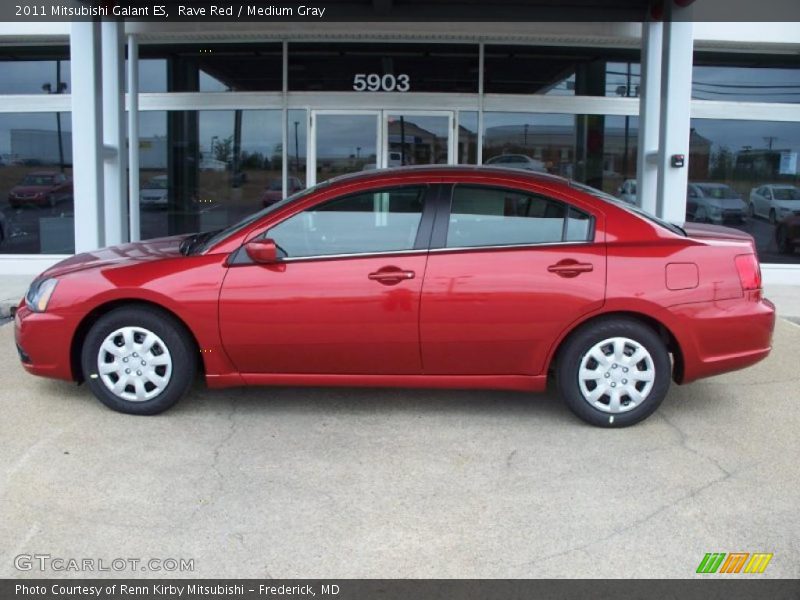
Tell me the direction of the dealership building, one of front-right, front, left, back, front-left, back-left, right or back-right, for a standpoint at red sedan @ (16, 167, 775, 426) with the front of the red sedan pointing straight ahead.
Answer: right

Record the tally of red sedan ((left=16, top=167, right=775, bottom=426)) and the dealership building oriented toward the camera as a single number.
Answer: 1

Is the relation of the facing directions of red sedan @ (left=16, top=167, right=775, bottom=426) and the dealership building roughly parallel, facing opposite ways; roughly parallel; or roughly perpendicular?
roughly perpendicular

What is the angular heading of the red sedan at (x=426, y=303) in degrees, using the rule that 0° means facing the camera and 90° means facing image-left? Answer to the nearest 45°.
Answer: approximately 90°

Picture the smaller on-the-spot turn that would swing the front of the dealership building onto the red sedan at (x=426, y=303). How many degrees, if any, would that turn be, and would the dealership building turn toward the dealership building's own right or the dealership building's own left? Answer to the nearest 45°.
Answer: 0° — it already faces it

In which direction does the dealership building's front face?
toward the camera
